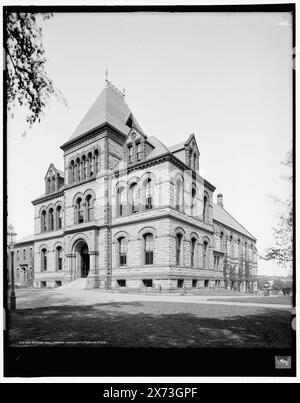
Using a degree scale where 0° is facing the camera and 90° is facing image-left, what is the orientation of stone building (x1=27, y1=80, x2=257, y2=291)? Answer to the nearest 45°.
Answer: approximately 45°
